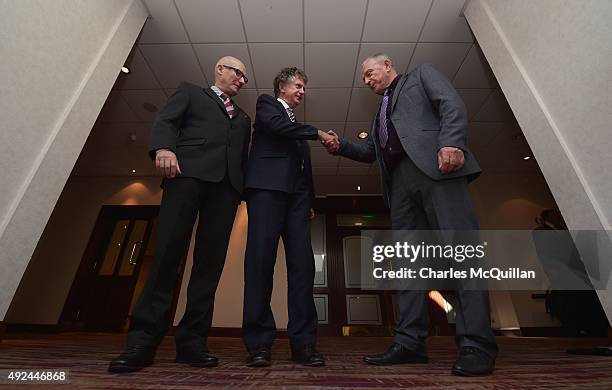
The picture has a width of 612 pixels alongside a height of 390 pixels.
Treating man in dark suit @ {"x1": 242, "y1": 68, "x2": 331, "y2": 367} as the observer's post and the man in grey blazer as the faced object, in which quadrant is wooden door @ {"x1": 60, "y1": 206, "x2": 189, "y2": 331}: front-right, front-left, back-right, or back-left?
back-left

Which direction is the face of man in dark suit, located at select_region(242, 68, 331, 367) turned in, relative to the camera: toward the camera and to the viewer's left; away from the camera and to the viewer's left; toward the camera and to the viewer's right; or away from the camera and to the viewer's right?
toward the camera and to the viewer's right

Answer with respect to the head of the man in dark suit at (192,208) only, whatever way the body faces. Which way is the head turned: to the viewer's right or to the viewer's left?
to the viewer's right

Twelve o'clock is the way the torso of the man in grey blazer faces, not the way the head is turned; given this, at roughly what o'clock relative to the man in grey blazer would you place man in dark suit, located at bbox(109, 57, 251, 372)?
The man in dark suit is roughly at 1 o'clock from the man in grey blazer.

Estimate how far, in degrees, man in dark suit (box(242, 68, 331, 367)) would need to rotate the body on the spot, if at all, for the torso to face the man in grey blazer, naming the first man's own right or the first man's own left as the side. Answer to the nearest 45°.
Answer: approximately 45° to the first man's own left

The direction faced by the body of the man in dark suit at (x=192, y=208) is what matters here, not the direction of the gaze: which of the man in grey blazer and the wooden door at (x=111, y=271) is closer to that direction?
the man in grey blazer

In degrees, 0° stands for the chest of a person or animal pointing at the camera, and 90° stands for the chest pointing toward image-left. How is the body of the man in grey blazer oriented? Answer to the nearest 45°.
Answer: approximately 45°

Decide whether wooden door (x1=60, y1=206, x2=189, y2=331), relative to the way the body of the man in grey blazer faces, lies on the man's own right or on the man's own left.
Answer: on the man's own right
